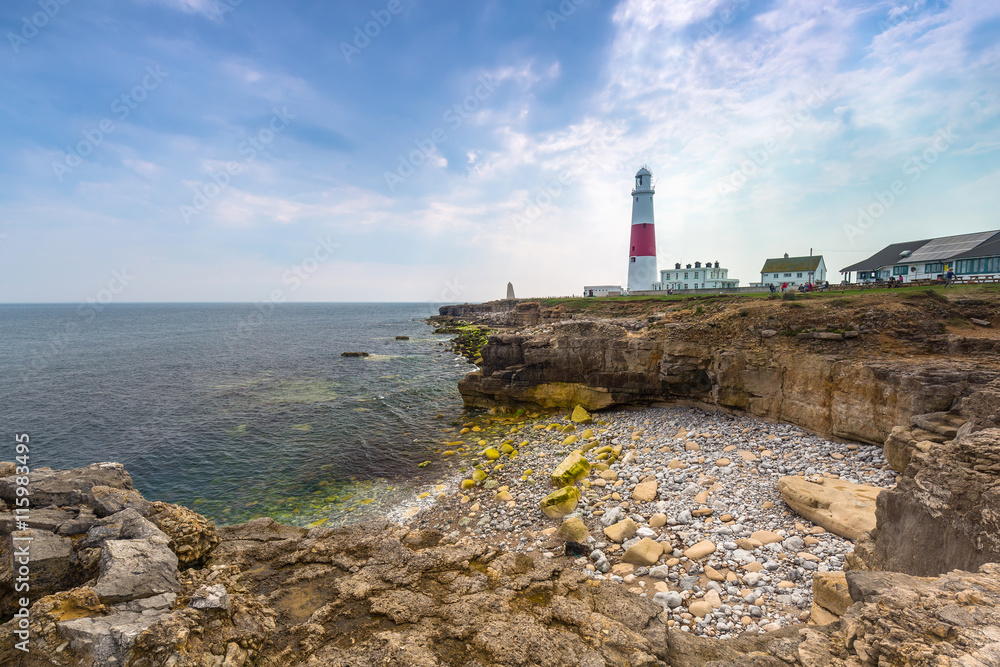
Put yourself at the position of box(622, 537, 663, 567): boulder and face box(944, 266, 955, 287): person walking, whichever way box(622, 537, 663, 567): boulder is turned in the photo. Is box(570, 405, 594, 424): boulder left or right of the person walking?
left

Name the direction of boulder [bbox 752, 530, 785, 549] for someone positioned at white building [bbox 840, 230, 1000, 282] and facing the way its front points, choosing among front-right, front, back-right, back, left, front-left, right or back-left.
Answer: front-left

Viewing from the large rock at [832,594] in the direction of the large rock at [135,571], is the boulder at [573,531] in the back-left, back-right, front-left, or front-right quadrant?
front-right

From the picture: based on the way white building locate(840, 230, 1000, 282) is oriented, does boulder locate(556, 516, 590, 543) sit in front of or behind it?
in front

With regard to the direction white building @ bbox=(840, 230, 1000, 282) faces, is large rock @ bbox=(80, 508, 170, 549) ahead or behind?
ahead

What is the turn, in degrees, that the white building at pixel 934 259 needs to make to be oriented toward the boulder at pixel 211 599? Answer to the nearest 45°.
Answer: approximately 45° to its left

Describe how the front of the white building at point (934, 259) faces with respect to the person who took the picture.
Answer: facing the viewer and to the left of the viewer

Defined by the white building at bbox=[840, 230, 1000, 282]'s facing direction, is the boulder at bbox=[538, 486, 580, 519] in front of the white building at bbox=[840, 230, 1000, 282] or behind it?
in front

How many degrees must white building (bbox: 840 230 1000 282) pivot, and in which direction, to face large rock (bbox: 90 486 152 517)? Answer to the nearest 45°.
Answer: approximately 45° to its left

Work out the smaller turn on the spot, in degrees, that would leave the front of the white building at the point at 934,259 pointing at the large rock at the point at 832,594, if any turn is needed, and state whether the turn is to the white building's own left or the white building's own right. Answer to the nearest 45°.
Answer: approximately 45° to the white building's own left

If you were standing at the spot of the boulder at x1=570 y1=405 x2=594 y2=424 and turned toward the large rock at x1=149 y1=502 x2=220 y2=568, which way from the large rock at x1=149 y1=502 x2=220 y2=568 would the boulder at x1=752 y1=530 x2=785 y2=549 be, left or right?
left

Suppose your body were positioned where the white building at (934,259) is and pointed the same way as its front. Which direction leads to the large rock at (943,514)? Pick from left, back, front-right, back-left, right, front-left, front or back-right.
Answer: front-left

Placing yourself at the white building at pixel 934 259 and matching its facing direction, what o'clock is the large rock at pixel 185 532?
The large rock is roughly at 11 o'clock from the white building.

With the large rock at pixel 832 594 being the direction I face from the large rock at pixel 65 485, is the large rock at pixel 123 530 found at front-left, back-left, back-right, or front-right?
front-right

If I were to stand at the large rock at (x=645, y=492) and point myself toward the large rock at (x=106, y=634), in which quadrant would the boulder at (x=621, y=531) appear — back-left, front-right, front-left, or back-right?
front-left

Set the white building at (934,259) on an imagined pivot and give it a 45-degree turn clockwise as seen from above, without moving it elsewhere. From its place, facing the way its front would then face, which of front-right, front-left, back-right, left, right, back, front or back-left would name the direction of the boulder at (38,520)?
left
